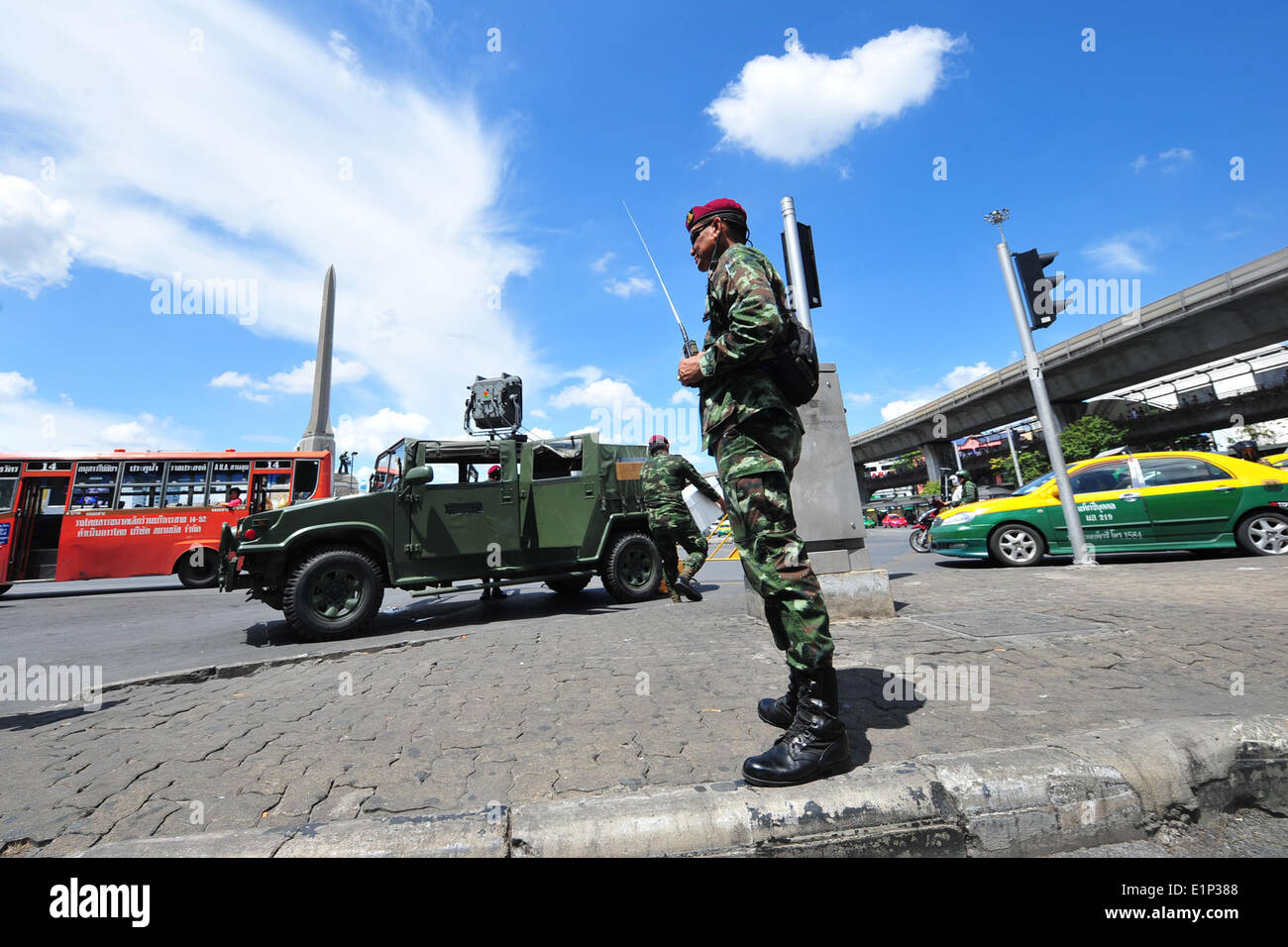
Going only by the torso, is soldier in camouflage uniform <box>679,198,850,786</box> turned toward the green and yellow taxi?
no

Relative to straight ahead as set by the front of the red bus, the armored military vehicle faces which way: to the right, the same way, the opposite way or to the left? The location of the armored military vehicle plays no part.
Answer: the same way

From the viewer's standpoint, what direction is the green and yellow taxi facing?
to the viewer's left

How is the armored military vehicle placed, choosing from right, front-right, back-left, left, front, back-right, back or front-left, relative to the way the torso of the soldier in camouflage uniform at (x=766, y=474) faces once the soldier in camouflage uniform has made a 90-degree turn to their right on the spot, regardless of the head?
front-left

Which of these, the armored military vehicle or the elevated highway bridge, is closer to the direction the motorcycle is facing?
the armored military vehicle

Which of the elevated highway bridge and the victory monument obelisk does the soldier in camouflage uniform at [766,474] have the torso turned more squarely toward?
the victory monument obelisk

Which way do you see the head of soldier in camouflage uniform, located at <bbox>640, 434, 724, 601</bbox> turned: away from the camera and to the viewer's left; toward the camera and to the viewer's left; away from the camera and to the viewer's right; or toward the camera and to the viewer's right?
away from the camera and to the viewer's right

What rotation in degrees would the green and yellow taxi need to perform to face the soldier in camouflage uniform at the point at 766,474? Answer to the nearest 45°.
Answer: approximately 90° to its left

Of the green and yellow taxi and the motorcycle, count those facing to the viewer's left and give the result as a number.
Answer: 2

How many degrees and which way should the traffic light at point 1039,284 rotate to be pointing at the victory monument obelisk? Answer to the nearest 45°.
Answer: approximately 180°

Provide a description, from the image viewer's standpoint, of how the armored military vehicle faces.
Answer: facing the viewer and to the left of the viewer

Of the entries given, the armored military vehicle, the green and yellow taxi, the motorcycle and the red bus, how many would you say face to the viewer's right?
0

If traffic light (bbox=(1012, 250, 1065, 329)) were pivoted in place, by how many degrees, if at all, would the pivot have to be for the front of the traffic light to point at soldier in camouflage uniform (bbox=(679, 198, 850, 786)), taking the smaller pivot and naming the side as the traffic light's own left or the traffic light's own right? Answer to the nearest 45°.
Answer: approximately 90° to the traffic light's own right

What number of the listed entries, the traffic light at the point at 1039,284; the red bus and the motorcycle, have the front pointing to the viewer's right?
1

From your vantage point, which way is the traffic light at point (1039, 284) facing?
to the viewer's right

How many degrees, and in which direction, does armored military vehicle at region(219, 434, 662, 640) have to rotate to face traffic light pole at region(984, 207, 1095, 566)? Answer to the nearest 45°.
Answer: approximately 135° to its left

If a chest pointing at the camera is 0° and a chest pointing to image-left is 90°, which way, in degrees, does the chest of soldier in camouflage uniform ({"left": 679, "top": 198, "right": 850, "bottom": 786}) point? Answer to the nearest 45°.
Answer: approximately 90°
